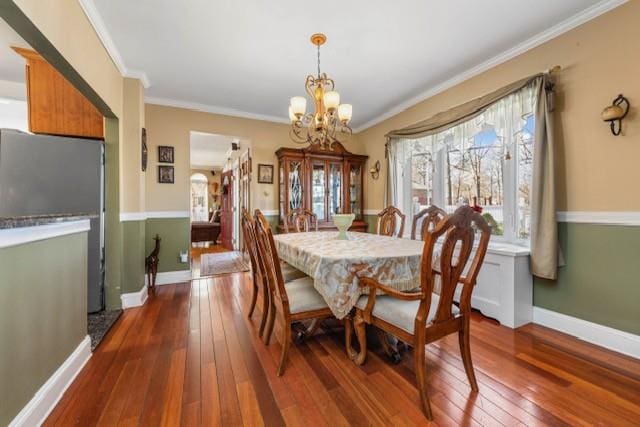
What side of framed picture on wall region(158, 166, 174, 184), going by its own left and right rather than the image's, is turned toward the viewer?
front

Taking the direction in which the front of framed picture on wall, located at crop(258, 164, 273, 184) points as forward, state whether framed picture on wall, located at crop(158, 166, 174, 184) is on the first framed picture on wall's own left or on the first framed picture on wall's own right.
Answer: on the first framed picture on wall's own right

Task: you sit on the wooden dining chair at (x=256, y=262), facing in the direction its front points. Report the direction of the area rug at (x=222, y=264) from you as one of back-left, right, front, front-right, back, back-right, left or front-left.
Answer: left

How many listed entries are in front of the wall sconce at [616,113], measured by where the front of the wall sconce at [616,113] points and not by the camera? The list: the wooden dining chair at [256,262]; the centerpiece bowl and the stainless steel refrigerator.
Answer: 3

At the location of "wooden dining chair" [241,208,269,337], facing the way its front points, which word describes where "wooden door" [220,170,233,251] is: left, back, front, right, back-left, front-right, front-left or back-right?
left

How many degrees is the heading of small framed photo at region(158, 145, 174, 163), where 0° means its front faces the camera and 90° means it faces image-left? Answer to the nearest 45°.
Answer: approximately 0°

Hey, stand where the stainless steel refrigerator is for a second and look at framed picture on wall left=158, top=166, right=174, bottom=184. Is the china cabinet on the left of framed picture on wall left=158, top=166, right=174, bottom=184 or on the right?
right

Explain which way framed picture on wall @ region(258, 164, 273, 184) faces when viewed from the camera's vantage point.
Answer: facing the viewer

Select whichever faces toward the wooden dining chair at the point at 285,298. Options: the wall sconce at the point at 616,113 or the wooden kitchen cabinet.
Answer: the wall sconce

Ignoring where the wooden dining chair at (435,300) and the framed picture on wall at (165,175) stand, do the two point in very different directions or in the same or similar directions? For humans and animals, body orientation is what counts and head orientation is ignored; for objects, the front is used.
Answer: very different directions

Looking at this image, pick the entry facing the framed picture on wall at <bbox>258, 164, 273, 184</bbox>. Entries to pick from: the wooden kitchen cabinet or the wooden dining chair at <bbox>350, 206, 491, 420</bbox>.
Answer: the wooden dining chair

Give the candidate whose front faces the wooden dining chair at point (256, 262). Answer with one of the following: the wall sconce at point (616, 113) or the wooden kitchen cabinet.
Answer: the wall sconce
